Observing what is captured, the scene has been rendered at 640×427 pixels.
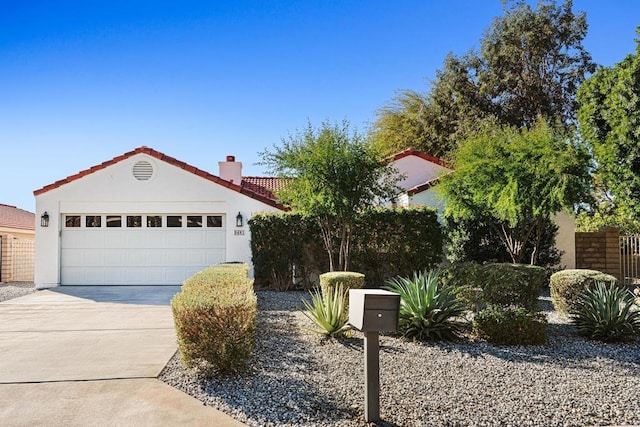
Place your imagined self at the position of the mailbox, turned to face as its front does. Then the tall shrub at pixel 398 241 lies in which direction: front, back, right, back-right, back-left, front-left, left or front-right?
back

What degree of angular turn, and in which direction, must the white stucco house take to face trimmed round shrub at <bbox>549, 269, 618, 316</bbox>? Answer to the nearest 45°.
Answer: approximately 45° to its left

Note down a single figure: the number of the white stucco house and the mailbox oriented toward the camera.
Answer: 2

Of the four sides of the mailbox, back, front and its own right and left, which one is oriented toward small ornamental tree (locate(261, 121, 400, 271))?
back

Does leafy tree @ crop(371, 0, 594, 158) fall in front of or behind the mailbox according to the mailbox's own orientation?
behind

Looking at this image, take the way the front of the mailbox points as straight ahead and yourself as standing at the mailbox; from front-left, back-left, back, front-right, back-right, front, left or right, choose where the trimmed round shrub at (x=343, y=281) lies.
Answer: back

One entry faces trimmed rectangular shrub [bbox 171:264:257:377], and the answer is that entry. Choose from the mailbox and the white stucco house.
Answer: the white stucco house

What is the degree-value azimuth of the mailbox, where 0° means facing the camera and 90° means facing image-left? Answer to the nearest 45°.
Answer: approximately 0°

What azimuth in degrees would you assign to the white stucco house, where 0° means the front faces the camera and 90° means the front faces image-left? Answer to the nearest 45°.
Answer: approximately 0°
